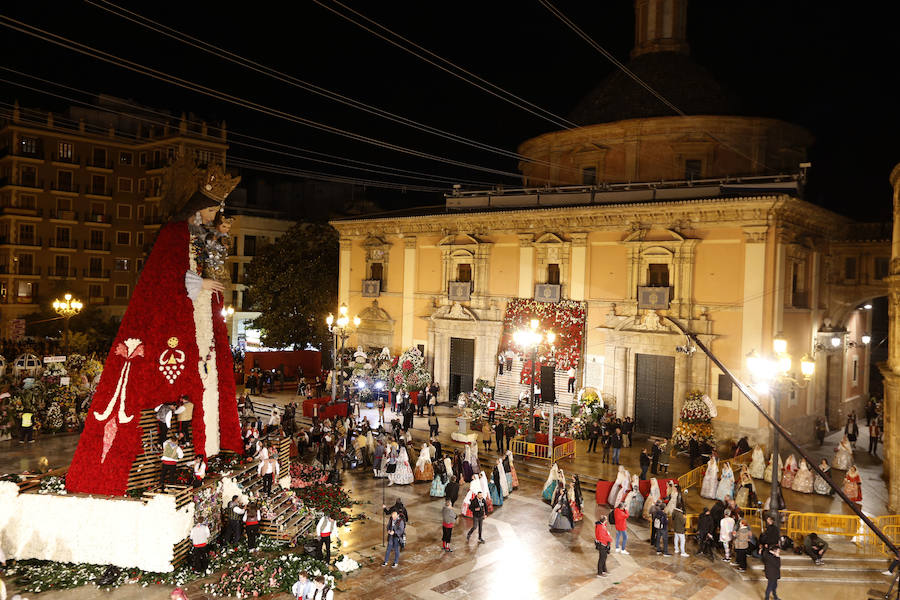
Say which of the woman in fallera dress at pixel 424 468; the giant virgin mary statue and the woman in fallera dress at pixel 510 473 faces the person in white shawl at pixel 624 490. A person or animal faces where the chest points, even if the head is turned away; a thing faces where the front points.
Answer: the giant virgin mary statue

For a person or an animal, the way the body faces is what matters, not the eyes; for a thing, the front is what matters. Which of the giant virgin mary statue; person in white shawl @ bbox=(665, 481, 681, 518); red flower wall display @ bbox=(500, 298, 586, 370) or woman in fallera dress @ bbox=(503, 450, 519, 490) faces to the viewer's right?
the giant virgin mary statue

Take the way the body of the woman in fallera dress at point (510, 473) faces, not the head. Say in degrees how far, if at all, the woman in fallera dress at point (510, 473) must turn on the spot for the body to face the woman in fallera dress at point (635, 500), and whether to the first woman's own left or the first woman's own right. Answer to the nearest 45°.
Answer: approximately 135° to the first woman's own left

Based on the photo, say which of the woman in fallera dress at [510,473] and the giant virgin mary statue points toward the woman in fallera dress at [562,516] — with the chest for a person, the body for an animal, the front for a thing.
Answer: the giant virgin mary statue

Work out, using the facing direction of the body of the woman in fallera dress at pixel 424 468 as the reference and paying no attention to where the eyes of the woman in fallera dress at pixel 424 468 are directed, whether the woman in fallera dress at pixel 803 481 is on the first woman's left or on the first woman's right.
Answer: on the first woman's left

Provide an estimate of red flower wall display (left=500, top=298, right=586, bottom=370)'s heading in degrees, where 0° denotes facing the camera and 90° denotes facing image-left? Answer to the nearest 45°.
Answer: approximately 45°

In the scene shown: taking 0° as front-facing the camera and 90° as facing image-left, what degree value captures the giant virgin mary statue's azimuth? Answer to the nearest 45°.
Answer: approximately 270°

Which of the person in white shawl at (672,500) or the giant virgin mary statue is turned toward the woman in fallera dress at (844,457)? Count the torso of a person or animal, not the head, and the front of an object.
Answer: the giant virgin mary statue

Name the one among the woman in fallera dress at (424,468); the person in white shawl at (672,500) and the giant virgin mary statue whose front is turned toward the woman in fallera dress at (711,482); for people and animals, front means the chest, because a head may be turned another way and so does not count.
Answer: the giant virgin mary statue

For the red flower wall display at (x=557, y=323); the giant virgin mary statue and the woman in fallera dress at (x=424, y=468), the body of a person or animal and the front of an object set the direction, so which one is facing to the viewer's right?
the giant virgin mary statue

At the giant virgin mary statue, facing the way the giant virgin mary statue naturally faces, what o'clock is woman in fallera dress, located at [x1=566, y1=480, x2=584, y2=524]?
The woman in fallera dress is roughly at 12 o'clock from the giant virgin mary statue.
